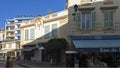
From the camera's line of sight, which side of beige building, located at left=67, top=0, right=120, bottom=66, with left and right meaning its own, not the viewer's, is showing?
front
